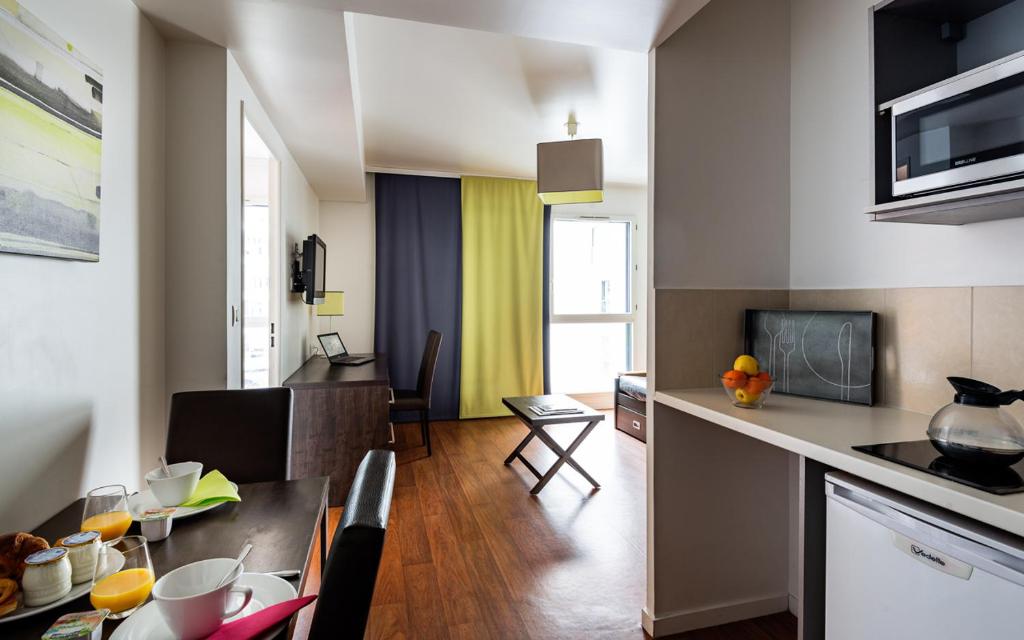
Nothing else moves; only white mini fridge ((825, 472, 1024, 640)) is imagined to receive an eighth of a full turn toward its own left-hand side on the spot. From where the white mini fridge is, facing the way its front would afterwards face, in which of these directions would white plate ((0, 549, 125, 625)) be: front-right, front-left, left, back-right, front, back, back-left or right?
front-right

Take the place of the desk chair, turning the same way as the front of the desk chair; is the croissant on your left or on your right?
on your left

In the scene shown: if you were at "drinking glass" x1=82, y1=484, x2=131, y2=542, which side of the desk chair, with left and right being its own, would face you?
left

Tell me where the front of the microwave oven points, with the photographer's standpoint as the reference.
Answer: facing the viewer and to the left of the viewer

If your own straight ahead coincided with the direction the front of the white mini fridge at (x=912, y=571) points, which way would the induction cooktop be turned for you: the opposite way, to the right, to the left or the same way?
the same way

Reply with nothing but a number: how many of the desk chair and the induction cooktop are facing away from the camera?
0

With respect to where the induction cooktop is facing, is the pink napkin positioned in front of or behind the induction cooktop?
in front

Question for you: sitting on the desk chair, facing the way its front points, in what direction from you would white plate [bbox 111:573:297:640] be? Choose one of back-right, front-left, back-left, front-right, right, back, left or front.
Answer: left

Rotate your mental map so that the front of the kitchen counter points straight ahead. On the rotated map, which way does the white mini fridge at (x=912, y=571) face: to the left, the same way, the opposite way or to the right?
the same way

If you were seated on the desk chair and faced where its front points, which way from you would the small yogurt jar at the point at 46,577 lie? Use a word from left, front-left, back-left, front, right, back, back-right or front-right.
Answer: left

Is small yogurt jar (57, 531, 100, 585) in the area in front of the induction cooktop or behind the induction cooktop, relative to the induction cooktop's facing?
in front

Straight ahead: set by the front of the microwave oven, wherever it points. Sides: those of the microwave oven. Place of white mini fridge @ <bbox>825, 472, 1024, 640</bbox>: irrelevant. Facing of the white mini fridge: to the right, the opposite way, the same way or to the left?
the same way

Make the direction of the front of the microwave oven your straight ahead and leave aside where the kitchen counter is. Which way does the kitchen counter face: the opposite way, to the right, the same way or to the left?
the same way

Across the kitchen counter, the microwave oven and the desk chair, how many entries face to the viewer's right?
0

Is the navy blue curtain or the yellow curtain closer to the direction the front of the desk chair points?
the navy blue curtain

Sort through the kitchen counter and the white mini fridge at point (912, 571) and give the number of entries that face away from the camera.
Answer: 0

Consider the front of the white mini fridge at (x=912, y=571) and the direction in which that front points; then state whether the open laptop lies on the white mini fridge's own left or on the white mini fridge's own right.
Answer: on the white mini fridge's own right
